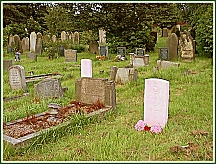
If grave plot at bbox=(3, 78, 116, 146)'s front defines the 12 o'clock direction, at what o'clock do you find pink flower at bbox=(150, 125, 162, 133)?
The pink flower is roughly at 9 o'clock from the grave plot.

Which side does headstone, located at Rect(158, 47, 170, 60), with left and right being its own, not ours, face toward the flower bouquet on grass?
front

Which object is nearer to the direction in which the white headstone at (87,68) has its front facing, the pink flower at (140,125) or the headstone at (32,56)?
the pink flower

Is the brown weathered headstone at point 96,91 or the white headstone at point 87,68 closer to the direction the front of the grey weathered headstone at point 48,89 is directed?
the brown weathered headstone

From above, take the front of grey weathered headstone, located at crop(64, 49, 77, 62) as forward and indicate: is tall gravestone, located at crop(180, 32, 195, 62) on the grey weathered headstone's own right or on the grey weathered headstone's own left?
on the grey weathered headstone's own left

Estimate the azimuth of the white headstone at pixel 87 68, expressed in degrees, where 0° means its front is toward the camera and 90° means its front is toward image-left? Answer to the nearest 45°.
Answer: approximately 0°

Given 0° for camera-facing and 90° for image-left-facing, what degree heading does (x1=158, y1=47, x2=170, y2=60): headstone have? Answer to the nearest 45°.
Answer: approximately 0°
